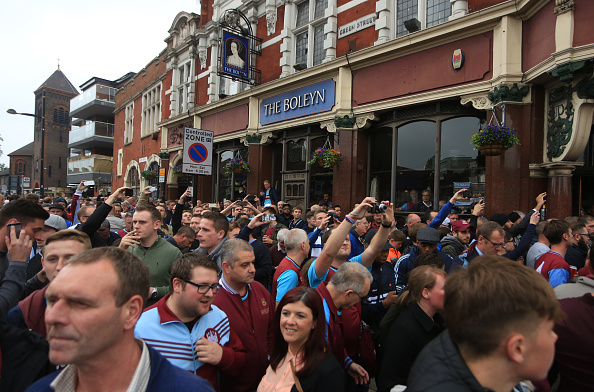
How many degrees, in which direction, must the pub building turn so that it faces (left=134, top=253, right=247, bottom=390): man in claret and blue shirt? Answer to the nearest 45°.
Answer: approximately 45° to its left

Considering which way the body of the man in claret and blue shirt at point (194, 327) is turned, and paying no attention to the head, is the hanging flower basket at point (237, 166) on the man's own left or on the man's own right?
on the man's own left

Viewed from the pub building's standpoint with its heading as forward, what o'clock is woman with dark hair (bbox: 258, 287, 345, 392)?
The woman with dark hair is roughly at 11 o'clock from the pub building.

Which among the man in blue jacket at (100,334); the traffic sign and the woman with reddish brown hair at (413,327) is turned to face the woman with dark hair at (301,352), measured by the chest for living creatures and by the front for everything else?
the traffic sign

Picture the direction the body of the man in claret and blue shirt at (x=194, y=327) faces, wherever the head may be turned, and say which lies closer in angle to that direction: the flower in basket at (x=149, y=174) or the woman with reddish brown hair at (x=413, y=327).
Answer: the woman with reddish brown hair

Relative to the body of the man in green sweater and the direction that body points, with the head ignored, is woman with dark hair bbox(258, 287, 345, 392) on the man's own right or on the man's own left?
on the man's own left

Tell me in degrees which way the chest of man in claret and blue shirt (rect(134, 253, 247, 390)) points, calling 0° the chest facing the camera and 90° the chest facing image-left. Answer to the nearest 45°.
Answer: approximately 315°

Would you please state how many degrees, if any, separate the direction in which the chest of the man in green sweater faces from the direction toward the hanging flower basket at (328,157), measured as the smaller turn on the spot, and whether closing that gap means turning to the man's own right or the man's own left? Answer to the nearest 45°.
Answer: approximately 180°
